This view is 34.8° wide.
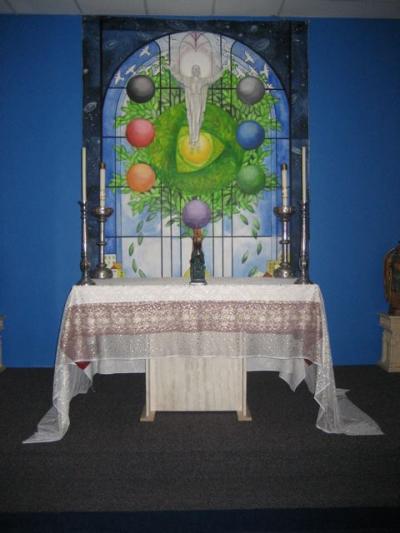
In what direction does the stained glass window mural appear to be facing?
toward the camera

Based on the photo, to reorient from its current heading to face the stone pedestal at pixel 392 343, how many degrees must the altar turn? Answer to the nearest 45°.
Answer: approximately 135° to its left

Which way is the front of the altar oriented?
toward the camera

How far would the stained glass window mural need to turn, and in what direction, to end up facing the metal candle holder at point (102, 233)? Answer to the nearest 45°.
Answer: approximately 45° to its right
